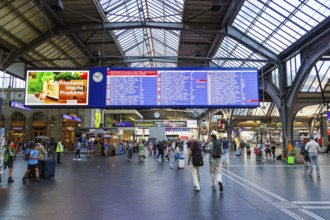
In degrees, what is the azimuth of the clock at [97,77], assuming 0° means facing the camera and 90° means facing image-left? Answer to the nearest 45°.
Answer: approximately 0°

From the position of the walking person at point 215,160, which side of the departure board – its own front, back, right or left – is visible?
front

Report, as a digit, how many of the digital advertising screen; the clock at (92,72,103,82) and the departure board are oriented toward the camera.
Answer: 3

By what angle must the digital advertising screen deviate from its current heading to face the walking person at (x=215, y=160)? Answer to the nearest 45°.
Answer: approximately 45° to its left

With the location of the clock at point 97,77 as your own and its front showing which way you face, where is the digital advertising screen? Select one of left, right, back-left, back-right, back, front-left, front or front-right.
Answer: right

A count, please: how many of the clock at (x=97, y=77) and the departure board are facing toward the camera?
2

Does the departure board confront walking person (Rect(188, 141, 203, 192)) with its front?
yes

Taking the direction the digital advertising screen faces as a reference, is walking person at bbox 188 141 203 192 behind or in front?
in front
